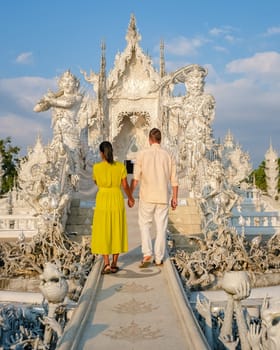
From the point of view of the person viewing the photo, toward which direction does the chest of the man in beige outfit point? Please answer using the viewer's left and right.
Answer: facing away from the viewer

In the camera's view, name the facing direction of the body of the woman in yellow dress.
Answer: away from the camera

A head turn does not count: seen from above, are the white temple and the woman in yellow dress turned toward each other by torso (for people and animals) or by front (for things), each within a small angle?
yes

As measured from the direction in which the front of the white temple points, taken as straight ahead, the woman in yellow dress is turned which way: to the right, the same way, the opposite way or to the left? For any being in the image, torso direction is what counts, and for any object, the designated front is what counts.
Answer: the opposite way

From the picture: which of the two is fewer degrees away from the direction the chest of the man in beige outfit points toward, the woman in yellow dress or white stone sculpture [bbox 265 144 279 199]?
the white stone sculpture

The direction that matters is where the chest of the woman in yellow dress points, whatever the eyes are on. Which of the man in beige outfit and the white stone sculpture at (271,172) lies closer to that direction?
the white stone sculpture

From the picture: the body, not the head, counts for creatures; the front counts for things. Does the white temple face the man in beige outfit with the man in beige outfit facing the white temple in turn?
yes

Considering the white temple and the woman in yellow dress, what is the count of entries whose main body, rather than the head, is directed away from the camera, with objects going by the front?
1

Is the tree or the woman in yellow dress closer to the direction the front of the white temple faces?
the woman in yellow dress

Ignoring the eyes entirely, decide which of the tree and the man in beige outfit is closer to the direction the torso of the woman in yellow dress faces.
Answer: the tree

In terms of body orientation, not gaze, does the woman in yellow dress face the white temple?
yes
